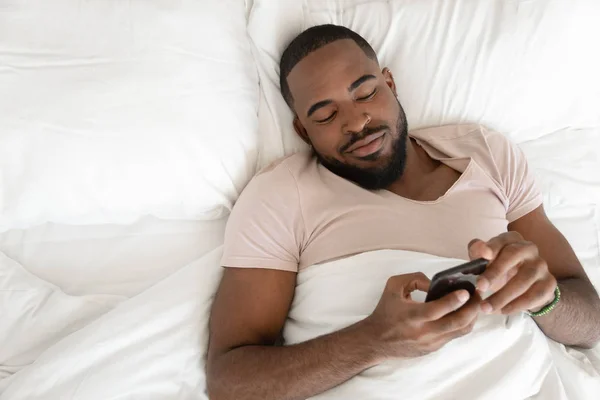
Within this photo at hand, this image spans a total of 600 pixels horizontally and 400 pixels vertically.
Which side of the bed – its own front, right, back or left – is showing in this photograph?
front
